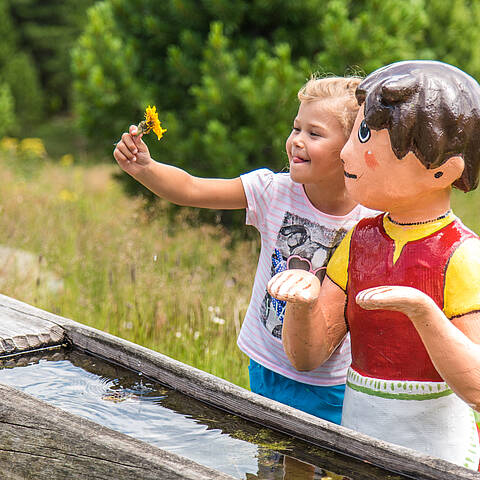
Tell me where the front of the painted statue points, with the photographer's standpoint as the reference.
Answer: facing the viewer and to the left of the viewer

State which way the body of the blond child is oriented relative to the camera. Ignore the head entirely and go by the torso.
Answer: toward the camera

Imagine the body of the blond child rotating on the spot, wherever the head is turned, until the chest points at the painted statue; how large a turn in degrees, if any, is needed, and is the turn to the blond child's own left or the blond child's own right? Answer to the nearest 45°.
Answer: approximately 45° to the blond child's own left

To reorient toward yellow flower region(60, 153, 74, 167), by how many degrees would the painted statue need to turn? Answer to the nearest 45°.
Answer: approximately 90° to its right

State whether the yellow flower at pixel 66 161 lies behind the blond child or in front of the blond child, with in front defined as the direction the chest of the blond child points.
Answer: behind

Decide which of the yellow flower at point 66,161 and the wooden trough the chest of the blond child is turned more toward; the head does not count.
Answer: the wooden trough

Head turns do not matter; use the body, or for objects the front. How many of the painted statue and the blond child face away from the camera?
0

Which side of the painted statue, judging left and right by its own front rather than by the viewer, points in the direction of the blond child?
right

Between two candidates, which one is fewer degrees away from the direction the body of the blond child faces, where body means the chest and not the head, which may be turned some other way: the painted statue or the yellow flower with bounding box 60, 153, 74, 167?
the painted statue
